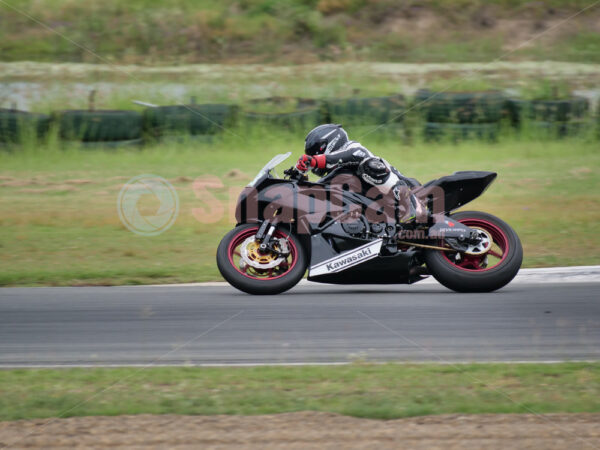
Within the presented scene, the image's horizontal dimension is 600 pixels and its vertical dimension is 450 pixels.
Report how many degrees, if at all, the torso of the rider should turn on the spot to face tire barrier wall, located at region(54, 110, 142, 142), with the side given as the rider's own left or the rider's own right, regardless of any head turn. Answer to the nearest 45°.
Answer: approximately 45° to the rider's own right

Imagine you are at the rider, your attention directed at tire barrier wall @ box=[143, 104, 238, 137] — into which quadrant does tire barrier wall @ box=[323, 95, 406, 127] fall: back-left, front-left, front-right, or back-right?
front-right

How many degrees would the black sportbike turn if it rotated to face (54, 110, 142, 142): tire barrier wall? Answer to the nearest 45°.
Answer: approximately 45° to its right

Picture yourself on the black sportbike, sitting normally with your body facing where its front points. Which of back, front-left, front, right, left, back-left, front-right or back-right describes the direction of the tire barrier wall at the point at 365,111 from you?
right

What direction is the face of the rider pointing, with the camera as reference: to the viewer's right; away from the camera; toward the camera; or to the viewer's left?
to the viewer's left

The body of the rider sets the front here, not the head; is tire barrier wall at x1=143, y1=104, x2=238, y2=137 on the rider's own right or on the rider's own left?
on the rider's own right

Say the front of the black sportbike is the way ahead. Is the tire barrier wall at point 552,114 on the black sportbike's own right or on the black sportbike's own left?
on the black sportbike's own right

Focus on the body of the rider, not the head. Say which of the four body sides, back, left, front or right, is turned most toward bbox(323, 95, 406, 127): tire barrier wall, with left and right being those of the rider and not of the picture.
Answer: right

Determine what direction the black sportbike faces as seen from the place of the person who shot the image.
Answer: facing to the left of the viewer

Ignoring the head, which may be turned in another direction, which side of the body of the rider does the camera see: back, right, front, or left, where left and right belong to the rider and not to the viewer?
left
